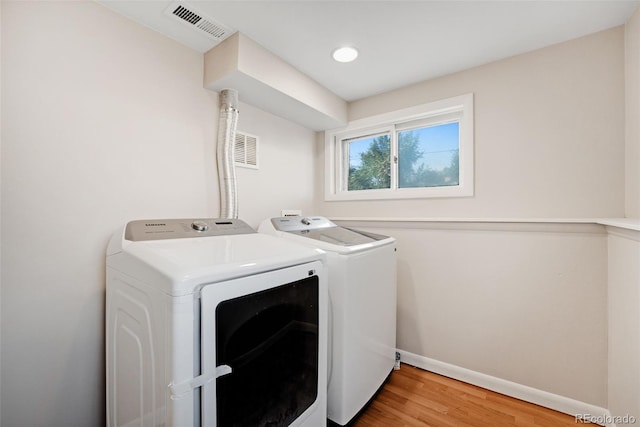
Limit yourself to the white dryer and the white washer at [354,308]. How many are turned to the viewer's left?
0

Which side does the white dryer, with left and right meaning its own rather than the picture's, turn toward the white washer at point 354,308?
left

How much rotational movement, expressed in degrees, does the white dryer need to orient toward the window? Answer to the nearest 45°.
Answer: approximately 90° to its left

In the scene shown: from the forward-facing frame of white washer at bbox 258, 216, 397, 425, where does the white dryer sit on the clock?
The white dryer is roughly at 3 o'clock from the white washer.

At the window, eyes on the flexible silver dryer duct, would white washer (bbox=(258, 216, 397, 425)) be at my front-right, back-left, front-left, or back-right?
front-left

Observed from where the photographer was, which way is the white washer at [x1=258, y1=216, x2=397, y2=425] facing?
facing the viewer and to the right of the viewer

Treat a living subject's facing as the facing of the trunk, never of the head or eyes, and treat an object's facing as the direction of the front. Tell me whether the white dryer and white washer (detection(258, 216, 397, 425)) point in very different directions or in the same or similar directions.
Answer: same or similar directions

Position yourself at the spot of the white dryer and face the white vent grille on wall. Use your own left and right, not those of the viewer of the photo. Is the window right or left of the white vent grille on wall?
right
